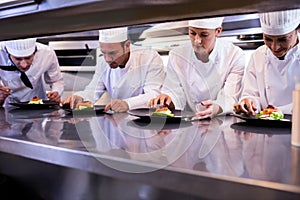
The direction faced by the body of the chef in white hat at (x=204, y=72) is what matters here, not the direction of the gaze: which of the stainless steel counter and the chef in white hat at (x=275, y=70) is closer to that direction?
the stainless steel counter

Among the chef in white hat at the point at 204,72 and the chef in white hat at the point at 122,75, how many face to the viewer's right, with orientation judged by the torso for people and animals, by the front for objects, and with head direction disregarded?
0

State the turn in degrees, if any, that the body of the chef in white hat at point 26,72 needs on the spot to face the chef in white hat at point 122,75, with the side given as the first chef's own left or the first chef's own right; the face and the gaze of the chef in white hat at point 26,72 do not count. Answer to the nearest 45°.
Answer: approximately 45° to the first chef's own left

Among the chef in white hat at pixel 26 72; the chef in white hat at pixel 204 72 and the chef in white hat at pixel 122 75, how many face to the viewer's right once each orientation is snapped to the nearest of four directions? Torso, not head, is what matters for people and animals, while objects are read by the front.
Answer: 0

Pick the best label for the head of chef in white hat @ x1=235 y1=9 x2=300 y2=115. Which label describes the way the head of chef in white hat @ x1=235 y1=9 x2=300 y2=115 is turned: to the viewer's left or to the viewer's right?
to the viewer's left

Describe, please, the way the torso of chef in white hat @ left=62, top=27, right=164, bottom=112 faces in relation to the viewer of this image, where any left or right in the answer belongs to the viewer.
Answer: facing the viewer and to the left of the viewer

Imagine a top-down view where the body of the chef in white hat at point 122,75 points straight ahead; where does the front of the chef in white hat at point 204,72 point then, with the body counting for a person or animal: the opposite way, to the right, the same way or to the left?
the same way

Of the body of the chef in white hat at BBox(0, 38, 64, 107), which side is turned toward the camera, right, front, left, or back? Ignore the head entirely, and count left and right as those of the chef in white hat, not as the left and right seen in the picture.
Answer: front

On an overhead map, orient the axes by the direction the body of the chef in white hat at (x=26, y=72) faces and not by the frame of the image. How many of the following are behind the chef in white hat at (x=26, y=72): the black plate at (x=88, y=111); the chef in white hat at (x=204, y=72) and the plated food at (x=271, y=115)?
0

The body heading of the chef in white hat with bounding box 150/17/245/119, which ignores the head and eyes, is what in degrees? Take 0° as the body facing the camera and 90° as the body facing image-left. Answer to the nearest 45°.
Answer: approximately 45°

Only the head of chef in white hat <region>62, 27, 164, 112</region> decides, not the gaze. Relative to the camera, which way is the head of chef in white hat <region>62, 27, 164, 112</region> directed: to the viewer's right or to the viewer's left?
to the viewer's left

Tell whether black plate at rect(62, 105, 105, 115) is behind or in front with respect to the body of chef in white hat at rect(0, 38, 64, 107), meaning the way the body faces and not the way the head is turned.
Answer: in front

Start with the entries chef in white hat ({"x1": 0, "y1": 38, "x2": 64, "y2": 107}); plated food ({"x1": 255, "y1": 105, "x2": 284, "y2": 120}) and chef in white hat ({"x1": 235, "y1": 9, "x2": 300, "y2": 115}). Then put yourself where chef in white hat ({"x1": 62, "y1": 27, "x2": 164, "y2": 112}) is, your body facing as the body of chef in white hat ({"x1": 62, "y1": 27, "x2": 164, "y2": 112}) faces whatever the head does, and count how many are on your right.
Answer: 1

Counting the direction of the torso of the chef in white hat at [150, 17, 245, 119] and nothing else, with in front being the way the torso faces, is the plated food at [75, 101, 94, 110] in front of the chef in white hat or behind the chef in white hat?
in front

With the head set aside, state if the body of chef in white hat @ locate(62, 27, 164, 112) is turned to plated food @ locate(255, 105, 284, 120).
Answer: no
